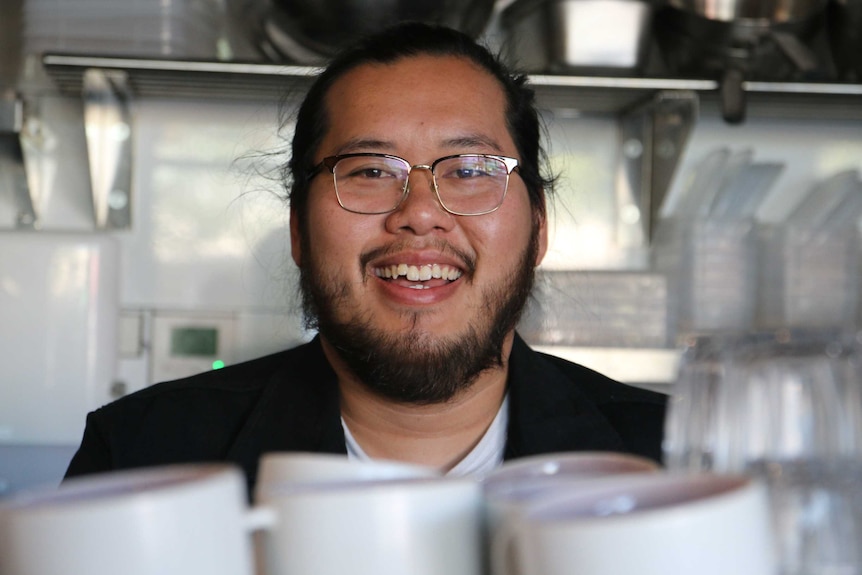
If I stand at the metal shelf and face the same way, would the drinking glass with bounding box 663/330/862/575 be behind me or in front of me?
in front

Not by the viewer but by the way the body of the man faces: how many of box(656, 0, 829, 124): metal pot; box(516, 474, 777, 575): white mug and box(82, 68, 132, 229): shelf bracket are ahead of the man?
1

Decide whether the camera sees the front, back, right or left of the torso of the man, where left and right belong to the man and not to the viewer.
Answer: front

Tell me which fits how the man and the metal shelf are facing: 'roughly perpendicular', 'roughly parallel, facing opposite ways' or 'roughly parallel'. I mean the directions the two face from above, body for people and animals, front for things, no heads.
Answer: roughly parallel

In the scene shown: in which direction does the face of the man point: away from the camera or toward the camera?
toward the camera

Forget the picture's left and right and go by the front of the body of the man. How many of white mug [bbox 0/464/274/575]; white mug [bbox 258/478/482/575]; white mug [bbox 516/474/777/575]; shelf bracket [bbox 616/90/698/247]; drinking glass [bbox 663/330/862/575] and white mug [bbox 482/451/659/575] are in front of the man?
5

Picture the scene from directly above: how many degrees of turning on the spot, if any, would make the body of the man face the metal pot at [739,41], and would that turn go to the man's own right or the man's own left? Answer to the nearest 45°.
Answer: approximately 135° to the man's own left

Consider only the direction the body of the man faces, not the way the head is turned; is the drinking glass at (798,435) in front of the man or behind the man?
in front

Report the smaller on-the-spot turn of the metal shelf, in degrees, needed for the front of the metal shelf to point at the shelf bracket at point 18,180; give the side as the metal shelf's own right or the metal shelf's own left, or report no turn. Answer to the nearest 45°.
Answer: approximately 90° to the metal shelf's own right

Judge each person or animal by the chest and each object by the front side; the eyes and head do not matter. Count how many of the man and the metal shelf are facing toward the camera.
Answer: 2

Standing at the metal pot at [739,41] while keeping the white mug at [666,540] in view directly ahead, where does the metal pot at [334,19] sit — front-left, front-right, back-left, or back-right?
front-right

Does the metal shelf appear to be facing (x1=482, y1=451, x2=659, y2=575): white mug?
yes

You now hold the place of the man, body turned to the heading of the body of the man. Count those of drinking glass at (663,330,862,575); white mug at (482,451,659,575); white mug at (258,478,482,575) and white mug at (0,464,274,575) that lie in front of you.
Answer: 4

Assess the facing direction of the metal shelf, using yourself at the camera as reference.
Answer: facing the viewer
